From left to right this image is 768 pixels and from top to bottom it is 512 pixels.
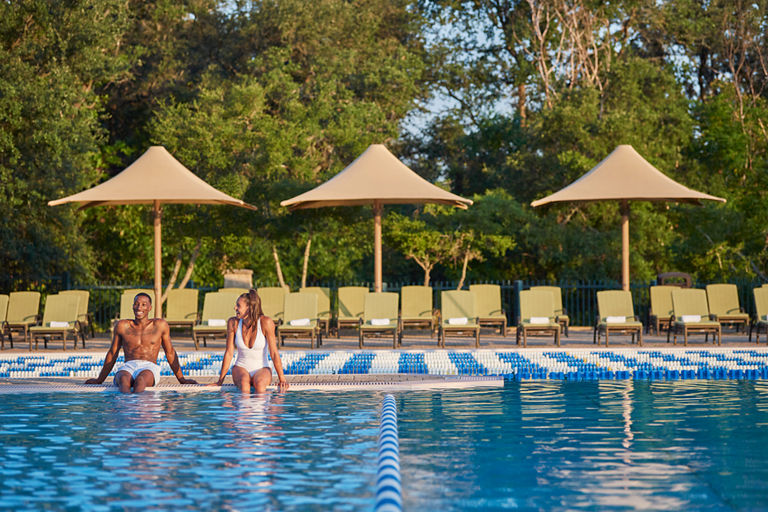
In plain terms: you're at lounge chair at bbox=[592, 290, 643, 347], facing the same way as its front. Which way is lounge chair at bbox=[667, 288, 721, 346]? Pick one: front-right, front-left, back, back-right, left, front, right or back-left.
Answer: left

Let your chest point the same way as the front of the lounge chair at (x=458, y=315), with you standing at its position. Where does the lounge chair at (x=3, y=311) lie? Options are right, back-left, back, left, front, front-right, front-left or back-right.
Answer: right

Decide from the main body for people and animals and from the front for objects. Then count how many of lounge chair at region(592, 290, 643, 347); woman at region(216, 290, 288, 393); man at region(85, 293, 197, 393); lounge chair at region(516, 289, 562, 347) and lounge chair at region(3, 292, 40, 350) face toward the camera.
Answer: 5

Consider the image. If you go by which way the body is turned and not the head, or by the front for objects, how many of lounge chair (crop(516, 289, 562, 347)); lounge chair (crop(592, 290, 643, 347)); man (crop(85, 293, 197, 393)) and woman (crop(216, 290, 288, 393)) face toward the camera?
4

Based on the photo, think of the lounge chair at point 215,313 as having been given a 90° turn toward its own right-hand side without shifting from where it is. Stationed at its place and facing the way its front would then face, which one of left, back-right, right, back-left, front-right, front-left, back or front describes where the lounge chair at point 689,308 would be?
back-right

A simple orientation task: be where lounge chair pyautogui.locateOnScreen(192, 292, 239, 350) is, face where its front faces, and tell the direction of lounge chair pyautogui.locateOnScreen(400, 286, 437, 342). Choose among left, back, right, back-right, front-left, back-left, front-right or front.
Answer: back-left

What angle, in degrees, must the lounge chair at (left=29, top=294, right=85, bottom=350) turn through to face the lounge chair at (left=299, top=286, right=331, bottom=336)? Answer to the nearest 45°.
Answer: approximately 135° to its left

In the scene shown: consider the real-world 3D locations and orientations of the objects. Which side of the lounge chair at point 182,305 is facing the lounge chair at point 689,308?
left

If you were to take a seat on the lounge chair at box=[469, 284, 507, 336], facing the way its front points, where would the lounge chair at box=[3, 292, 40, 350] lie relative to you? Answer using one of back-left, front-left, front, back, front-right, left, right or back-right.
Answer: back-right

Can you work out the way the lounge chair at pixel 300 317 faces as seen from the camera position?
facing the viewer

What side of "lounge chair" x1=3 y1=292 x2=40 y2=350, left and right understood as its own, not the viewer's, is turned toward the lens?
front

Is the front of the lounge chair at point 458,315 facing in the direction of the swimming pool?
yes
